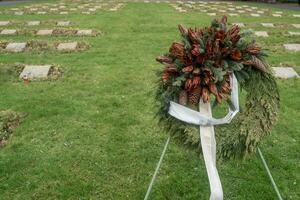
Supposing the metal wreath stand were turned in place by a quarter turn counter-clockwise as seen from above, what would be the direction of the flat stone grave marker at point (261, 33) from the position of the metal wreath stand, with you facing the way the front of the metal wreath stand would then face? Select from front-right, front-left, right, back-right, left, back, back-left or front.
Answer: left

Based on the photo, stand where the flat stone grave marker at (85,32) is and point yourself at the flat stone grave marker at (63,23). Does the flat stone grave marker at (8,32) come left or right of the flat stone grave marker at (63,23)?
left

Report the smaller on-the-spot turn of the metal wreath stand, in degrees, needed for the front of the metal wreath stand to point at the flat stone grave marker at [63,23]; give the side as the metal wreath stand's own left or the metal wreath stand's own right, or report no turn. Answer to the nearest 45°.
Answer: approximately 135° to the metal wreath stand's own right

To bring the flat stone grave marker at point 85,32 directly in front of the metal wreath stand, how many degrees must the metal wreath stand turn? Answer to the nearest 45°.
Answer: approximately 135° to its right

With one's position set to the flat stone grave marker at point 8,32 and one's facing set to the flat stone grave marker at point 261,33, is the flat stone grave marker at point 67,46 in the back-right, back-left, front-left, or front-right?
front-right

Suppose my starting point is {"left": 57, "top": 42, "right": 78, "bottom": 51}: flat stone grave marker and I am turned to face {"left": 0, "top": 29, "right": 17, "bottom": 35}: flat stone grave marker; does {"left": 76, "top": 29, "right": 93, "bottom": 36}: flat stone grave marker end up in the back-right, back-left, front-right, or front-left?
front-right

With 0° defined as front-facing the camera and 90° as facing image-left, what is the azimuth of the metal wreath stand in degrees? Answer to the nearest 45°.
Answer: approximately 0°

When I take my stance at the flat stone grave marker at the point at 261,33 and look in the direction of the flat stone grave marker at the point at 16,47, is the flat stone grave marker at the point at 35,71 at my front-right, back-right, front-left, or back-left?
front-left

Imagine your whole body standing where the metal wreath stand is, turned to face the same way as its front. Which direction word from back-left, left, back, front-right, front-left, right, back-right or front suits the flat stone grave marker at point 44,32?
back-right

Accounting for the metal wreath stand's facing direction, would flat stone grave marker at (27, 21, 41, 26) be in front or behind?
behind
